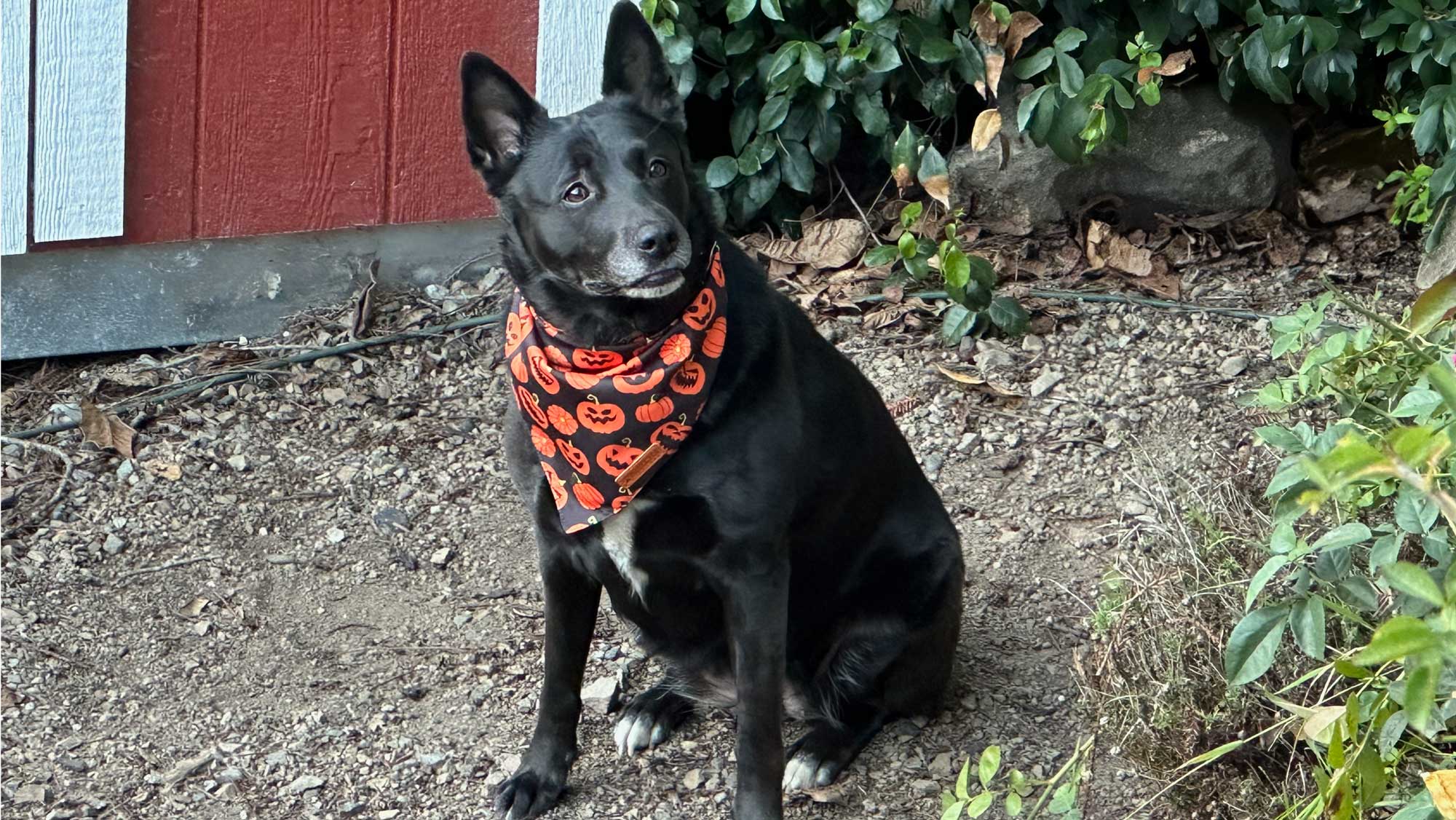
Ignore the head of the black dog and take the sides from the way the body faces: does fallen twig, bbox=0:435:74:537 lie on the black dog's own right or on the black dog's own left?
on the black dog's own right

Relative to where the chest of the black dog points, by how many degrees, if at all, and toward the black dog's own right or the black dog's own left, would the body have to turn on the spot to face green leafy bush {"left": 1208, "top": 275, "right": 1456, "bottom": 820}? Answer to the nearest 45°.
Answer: approximately 90° to the black dog's own left

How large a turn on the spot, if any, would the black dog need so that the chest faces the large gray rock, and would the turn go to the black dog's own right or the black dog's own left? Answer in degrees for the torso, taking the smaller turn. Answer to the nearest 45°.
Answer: approximately 180°

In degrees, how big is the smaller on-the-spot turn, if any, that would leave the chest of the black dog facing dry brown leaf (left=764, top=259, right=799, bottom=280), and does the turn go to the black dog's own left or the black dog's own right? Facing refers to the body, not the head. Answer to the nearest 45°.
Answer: approximately 135° to the black dog's own right

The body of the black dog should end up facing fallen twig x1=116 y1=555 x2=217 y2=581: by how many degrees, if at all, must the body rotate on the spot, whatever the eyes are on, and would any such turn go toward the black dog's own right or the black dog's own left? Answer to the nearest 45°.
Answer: approximately 90° to the black dog's own right

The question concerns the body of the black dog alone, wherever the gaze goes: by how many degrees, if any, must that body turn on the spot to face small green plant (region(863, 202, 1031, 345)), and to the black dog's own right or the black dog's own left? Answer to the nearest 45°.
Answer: approximately 135° to the black dog's own right

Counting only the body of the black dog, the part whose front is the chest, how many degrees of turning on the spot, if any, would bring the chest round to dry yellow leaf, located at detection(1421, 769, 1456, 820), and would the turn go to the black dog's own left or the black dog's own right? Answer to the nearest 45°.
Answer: approximately 90° to the black dog's own left

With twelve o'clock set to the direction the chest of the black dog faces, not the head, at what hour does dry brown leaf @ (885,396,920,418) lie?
The dry brown leaf is roughly at 5 o'clock from the black dog.

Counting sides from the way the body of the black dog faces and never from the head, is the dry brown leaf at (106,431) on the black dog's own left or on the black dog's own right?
on the black dog's own right

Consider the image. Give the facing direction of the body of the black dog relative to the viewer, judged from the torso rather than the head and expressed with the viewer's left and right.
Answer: facing the viewer and to the left of the viewer

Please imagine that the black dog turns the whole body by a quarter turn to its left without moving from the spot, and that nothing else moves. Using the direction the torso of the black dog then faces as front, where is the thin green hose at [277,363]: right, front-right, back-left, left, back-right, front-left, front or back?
back

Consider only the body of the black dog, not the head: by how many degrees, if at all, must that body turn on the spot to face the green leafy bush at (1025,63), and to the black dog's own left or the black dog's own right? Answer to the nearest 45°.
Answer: approximately 135° to the black dog's own right

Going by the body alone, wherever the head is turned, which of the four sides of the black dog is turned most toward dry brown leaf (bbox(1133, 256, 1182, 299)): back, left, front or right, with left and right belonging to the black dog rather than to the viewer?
back
